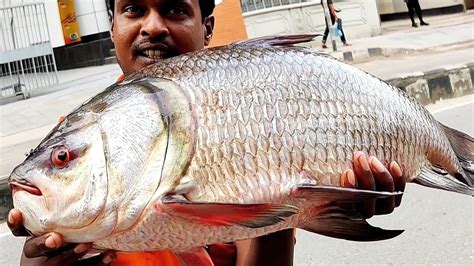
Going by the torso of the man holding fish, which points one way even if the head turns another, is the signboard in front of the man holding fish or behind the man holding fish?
behind

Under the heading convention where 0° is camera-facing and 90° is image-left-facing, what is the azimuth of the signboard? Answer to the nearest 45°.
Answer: approximately 0°

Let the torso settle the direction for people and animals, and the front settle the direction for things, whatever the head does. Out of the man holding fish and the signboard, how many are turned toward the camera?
2

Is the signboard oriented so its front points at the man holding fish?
yes

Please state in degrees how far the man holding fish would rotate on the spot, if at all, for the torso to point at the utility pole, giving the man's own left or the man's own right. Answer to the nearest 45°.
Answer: approximately 180°

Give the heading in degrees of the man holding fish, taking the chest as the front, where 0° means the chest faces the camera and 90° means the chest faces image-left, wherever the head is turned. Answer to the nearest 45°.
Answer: approximately 0°
